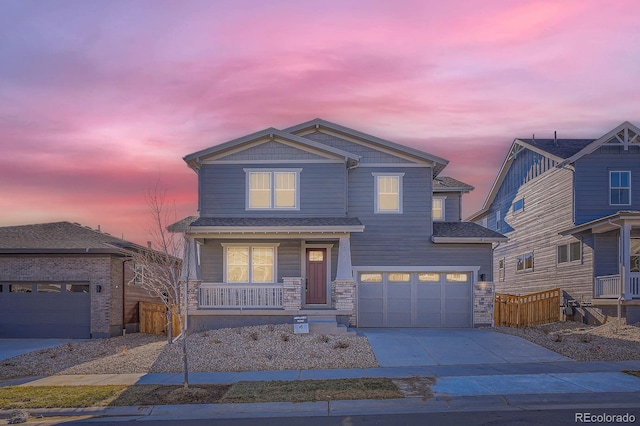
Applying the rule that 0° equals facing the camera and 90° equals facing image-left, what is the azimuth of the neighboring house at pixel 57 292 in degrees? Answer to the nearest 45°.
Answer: approximately 0°

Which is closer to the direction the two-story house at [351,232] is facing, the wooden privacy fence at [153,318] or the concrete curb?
the concrete curb

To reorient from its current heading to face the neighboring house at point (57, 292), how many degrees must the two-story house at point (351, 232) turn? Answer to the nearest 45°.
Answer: approximately 90° to its right

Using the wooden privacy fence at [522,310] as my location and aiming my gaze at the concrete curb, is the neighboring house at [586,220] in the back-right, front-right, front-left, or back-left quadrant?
back-left

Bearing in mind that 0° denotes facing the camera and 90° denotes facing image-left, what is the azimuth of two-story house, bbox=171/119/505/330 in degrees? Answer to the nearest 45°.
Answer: approximately 0°

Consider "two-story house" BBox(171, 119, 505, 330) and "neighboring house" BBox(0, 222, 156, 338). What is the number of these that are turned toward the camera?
2

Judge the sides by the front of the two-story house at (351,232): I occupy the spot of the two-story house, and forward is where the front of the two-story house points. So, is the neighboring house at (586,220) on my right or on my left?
on my left
